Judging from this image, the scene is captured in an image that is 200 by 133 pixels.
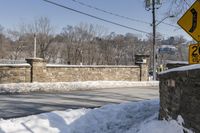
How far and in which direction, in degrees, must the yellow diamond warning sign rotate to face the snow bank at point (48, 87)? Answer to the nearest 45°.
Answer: approximately 135° to its right

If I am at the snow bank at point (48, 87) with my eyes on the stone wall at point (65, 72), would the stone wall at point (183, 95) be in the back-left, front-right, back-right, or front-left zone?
back-right

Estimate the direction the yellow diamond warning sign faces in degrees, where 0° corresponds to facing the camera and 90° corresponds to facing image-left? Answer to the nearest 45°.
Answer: approximately 0°

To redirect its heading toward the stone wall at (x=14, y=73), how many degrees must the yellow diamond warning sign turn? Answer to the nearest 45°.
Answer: approximately 135° to its right
